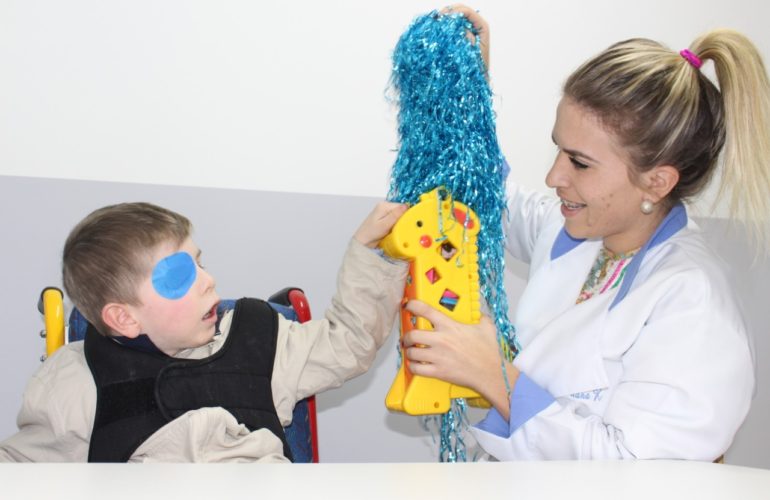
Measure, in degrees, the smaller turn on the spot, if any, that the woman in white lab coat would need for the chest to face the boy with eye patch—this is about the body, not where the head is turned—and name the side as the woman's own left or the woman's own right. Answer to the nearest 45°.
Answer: approximately 45° to the woman's own right

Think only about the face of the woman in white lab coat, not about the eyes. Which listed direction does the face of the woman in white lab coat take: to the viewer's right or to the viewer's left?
to the viewer's left

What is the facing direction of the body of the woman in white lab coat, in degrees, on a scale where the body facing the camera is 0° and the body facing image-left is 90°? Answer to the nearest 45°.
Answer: approximately 45°
